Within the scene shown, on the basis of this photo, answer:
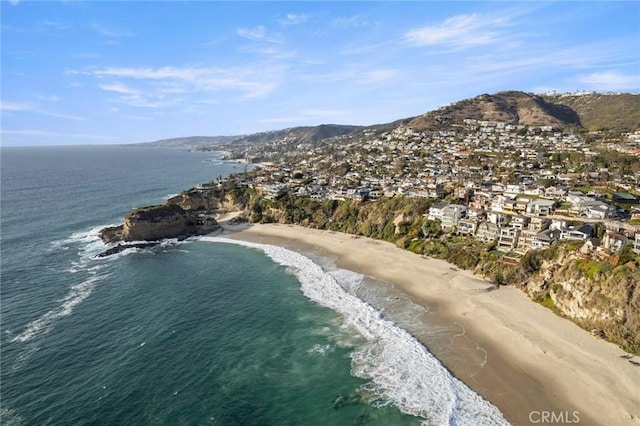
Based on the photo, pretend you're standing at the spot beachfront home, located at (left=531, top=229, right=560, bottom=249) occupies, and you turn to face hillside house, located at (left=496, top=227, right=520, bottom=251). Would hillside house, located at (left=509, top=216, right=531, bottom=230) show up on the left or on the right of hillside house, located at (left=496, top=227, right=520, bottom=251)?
right

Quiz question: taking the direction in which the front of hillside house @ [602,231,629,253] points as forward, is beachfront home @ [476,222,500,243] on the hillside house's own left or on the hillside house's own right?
on the hillside house's own right

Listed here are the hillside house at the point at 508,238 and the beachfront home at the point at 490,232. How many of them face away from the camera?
0

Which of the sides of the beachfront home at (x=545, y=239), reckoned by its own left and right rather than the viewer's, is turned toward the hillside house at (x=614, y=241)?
left

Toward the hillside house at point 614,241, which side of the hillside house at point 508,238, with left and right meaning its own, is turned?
left

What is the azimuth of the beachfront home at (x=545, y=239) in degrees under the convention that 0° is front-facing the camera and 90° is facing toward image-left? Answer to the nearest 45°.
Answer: approximately 45°

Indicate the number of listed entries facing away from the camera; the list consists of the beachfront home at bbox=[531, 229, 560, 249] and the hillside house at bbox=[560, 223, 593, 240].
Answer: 0

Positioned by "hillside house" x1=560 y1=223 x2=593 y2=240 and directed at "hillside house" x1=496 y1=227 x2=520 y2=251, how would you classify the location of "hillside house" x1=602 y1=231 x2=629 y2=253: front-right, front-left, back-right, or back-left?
back-left

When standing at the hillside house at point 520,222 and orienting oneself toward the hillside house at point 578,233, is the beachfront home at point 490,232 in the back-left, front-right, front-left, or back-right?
back-right

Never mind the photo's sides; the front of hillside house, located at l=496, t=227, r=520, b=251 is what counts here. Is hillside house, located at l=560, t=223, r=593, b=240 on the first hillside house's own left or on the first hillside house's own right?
on the first hillside house's own left

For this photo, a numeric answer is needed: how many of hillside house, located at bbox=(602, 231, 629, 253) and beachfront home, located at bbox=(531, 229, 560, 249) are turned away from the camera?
0

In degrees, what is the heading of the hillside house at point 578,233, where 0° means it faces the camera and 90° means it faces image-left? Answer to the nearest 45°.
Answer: approximately 45°
